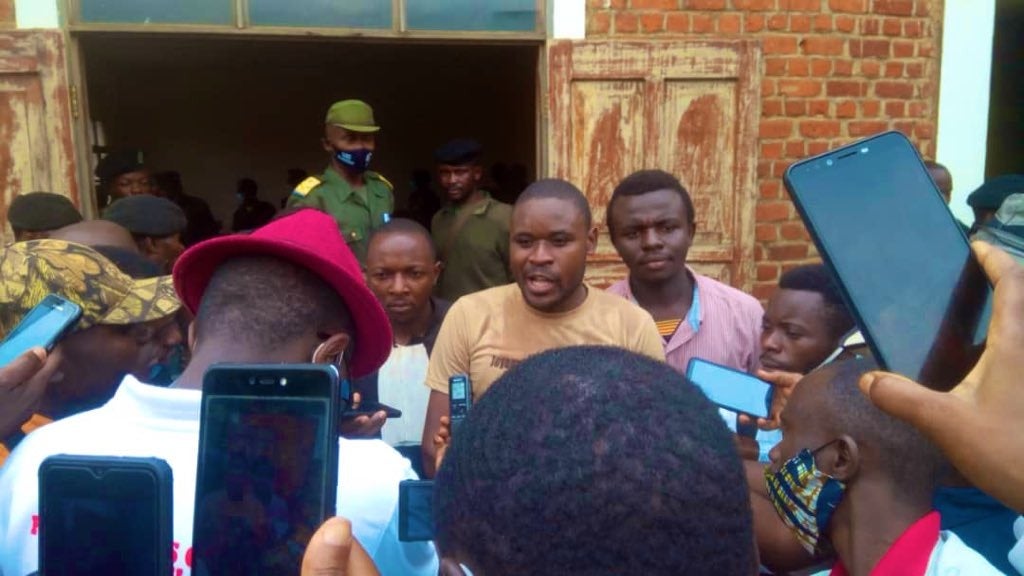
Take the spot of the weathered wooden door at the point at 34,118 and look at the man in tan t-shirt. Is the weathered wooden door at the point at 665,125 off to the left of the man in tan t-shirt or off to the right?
left

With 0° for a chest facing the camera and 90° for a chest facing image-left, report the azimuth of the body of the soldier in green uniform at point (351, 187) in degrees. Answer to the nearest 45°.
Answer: approximately 315°
